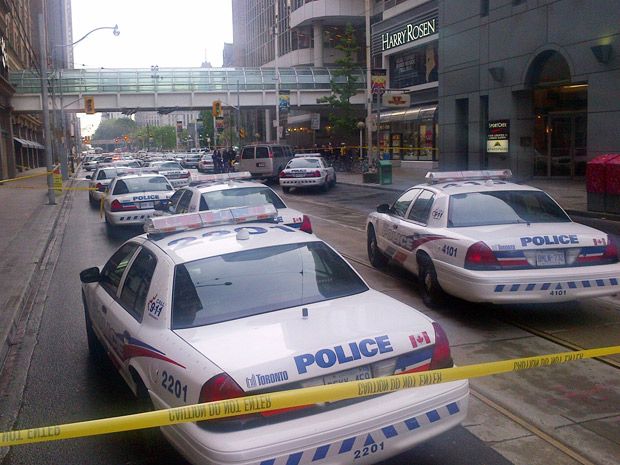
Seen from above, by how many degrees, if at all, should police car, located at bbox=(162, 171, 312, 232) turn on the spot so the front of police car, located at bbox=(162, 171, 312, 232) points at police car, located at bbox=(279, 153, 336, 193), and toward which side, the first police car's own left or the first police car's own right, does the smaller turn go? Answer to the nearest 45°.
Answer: approximately 45° to the first police car's own right

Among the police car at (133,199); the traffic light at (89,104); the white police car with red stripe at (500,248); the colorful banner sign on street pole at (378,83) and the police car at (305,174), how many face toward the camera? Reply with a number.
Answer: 2

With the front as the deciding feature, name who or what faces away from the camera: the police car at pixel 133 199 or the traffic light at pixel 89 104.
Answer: the police car

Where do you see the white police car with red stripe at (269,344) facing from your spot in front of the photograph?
facing away from the viewer and to the left of the viewer

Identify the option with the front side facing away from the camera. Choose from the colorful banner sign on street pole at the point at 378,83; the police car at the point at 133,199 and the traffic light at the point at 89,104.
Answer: the police car

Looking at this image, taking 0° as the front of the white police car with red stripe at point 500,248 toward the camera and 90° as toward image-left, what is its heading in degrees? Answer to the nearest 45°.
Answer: approximately 135°

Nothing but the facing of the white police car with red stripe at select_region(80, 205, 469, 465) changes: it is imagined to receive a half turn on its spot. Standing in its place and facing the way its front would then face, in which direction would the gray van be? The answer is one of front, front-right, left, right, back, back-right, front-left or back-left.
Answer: back-left

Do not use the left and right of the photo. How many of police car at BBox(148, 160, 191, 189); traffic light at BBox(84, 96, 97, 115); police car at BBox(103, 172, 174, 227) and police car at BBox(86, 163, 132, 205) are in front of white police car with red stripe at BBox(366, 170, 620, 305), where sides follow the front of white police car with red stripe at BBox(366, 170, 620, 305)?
4

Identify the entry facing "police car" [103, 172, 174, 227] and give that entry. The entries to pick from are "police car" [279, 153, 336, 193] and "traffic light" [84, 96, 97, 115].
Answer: the traffic light

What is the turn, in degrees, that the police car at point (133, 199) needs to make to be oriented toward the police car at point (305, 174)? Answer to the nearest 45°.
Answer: approximately 45° to its right

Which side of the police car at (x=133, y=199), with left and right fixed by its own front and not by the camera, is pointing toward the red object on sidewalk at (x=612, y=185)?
right

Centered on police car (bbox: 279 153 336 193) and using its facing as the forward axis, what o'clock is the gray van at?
The gray van is roughly at 10 o'clock from the police car.

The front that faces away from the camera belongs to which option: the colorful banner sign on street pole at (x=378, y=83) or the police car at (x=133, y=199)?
the police car

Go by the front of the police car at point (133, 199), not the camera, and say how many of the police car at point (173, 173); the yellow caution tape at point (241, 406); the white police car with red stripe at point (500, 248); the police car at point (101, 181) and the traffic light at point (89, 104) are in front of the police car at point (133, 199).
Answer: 3

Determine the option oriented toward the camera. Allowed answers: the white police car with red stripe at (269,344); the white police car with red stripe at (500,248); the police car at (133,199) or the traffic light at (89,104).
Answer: the traffic light

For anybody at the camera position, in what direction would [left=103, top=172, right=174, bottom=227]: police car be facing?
facing away from the viewer

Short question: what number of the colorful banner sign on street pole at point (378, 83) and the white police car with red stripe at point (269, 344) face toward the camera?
1

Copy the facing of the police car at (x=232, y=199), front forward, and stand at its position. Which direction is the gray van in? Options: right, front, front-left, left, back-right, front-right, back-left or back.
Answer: front-right

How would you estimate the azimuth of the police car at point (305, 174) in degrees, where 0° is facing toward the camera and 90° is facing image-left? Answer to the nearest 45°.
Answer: approximately 225°

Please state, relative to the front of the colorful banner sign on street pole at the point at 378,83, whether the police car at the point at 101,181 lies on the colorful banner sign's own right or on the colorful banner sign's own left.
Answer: on the colorful banner sign's own right
